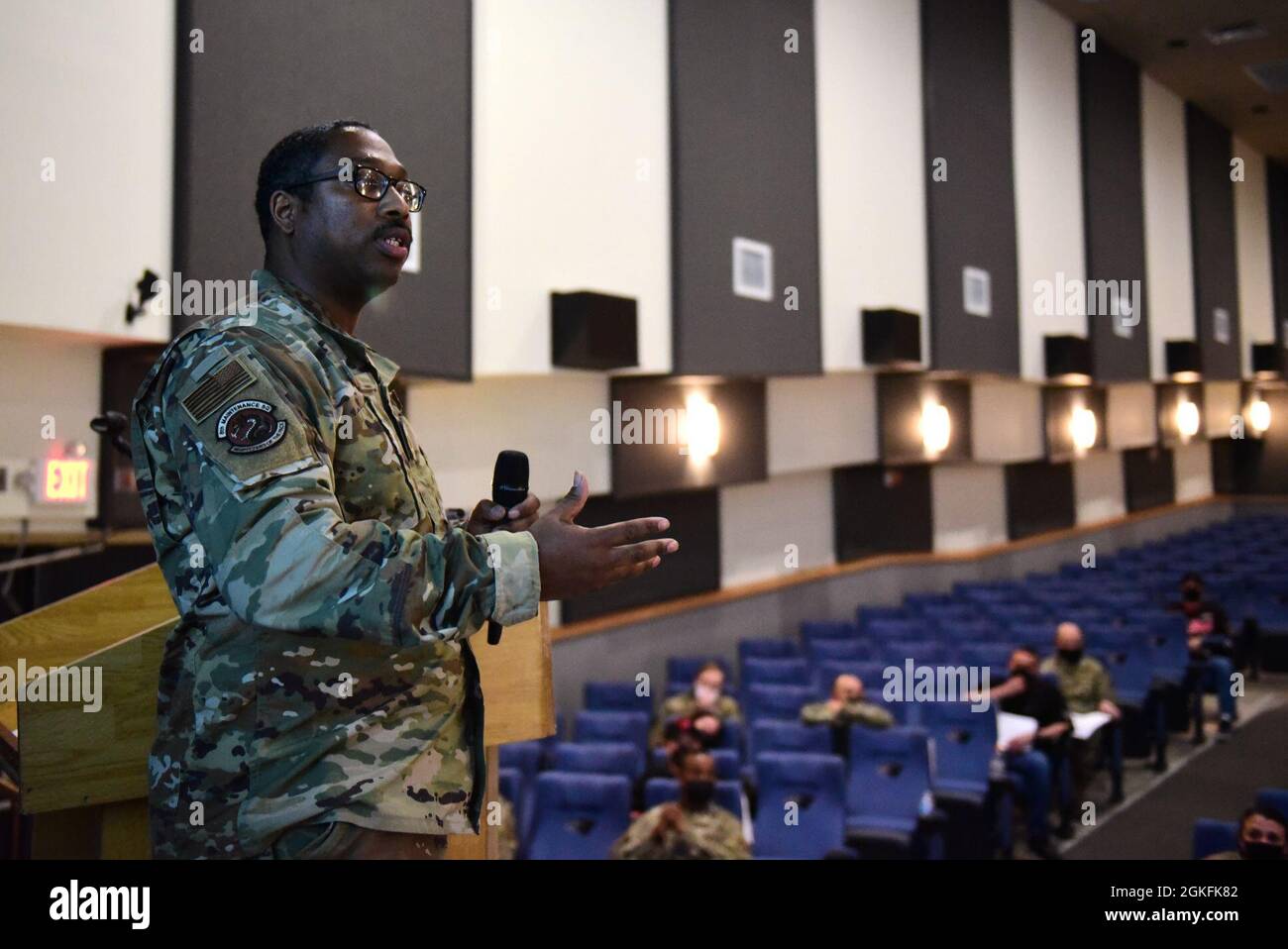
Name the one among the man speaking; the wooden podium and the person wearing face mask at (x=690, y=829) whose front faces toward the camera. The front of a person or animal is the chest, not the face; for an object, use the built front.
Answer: the person wearing face mask

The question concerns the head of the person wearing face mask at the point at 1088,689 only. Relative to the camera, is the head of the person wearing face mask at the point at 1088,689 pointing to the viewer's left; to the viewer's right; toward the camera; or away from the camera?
toward the camera

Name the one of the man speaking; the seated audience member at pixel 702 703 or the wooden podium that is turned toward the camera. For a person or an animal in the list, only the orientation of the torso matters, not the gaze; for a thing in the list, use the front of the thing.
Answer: the seated audience member

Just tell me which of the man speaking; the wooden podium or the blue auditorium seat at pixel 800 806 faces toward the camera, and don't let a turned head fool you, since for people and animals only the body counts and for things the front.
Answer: the blue auditorium seat

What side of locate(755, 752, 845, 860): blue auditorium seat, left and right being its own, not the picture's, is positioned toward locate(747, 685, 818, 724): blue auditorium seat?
back

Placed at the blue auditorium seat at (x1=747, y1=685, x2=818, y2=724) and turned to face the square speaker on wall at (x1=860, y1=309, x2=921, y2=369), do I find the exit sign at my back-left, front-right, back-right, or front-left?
back-left

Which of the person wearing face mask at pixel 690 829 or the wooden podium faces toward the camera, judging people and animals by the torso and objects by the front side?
the person wearing face mask

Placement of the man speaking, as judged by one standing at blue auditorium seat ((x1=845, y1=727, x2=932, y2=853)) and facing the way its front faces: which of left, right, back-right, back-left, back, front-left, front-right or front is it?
front-left

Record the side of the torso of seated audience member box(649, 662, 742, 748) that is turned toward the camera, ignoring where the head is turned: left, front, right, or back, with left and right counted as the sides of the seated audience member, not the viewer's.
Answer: front

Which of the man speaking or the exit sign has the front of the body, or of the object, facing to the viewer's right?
the man speaking

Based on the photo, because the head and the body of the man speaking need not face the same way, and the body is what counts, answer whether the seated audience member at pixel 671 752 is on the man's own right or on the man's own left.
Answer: on the man's own left

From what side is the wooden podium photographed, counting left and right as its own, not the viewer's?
right

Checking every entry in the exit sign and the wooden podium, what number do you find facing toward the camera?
1

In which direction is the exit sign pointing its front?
toward the camera

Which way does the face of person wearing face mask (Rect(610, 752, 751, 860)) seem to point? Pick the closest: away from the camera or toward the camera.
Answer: toward the camera

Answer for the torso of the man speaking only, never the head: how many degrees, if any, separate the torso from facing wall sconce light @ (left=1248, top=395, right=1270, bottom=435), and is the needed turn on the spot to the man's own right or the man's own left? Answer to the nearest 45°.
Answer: approximately 45° to the man's own left

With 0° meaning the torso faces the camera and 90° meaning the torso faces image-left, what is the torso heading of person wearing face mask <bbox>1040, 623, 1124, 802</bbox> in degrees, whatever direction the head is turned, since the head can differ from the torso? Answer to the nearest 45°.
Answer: approximately 45°

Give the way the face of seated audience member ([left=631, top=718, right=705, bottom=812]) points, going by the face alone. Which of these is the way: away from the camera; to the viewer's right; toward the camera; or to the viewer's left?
toward the camera

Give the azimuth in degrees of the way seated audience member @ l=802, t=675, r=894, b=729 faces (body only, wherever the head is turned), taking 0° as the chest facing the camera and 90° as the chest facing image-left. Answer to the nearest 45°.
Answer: approximately 0°
